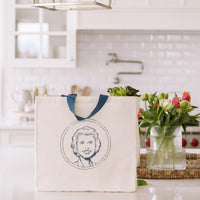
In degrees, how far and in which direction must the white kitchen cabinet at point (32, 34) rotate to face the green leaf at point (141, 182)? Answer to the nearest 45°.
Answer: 0° — it already faces it

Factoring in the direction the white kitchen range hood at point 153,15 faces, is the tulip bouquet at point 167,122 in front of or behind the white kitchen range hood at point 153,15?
in front

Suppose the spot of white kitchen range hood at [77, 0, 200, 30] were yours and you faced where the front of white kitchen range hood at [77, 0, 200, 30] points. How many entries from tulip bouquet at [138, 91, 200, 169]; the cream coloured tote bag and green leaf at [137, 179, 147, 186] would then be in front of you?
3

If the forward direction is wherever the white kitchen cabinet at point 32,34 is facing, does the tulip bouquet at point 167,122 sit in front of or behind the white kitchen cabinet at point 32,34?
in front

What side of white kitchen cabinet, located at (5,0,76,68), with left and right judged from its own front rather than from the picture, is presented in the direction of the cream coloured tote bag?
front

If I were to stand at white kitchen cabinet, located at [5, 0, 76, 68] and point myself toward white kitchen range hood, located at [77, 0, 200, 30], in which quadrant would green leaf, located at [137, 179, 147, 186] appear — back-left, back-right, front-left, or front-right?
front-right

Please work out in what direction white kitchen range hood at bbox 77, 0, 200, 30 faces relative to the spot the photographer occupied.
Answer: facing the viewer

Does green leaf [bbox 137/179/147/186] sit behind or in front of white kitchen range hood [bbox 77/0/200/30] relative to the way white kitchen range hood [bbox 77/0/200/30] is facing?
in front

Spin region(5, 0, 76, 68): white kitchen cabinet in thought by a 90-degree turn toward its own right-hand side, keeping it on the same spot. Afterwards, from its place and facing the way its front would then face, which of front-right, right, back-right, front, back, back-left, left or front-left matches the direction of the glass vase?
left

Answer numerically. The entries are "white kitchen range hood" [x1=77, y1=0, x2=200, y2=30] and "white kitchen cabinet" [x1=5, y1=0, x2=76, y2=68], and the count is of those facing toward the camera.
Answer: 2

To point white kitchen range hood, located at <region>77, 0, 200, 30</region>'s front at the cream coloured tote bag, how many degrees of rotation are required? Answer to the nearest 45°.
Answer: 0° — it already faces it
